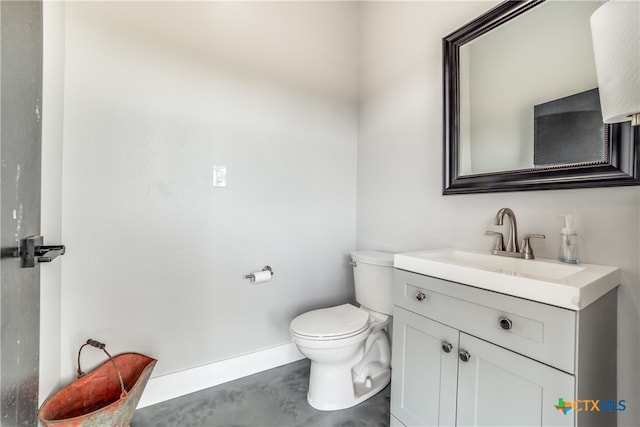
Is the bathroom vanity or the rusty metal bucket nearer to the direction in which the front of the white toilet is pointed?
the rusty metal bucket

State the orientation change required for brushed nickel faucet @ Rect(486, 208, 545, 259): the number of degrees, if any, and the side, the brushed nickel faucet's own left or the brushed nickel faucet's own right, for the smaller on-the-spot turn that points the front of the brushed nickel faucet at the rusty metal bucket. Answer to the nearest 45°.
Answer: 0° — it already faces it

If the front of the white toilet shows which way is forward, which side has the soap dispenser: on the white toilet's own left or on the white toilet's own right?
on the white toilet's own left

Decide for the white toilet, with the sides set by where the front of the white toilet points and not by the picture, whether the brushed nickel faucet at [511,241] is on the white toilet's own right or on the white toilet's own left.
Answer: on the white toilet's own left

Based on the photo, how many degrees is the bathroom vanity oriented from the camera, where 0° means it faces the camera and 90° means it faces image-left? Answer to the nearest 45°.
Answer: approximately 45°

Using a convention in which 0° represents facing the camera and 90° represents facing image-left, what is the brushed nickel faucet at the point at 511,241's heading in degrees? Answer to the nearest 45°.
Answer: approximately 45°
